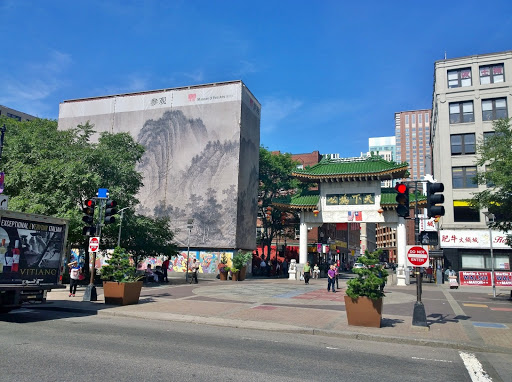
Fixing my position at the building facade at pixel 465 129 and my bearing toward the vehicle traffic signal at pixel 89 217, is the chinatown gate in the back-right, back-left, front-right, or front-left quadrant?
front-right

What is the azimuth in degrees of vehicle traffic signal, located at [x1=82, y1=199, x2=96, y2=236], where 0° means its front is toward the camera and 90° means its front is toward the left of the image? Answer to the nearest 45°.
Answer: approximately 0°

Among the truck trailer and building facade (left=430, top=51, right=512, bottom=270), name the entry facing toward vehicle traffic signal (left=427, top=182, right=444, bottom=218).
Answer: the building facade

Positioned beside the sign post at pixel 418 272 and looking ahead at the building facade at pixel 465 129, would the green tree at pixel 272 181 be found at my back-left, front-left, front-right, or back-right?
front-left

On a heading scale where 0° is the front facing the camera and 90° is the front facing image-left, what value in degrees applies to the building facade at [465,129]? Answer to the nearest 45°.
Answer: approximately 0°

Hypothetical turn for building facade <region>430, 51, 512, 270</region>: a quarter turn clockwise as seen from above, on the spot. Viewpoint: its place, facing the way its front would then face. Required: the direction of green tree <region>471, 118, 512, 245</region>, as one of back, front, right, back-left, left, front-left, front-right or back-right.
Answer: left

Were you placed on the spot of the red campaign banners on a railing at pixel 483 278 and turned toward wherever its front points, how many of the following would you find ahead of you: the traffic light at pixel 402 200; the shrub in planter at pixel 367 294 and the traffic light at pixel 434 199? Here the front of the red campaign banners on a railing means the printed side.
3
